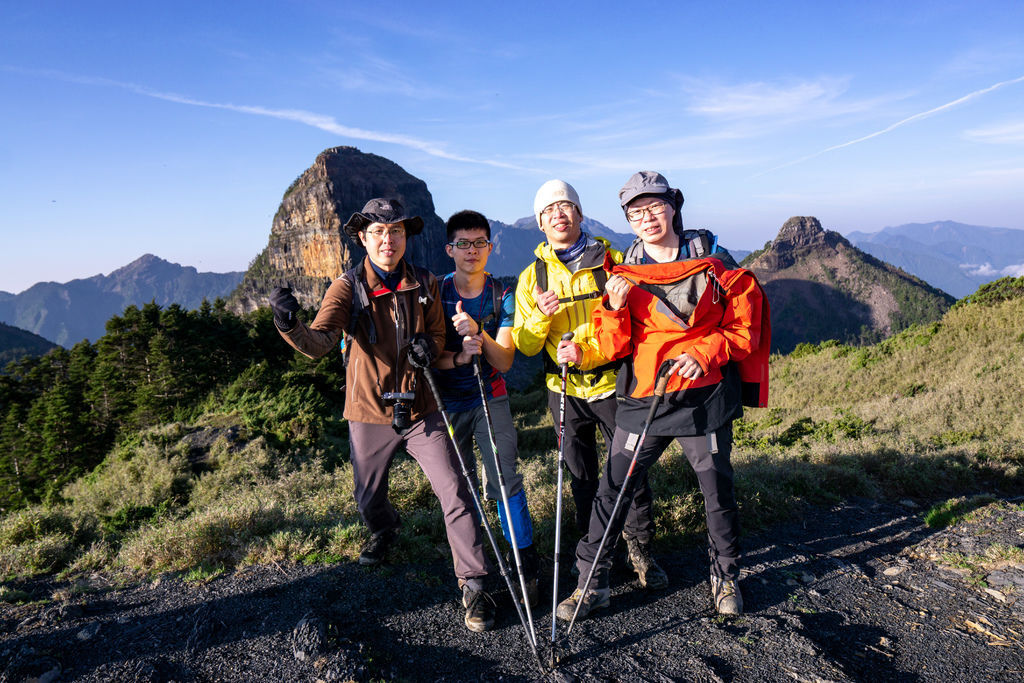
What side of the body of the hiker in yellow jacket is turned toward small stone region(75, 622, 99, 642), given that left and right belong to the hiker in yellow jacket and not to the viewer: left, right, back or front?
right

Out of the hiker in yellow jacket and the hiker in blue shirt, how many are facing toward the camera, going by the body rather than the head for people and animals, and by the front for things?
2

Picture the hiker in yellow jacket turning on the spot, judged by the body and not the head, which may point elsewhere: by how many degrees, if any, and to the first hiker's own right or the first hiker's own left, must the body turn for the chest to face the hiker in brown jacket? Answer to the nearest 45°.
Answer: approximately 90° to the first hiker's own right

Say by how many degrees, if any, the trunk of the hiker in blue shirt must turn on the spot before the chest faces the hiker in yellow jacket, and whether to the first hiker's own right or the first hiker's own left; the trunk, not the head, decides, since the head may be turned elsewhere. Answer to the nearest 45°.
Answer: approximately 90° to the first hiker's own left

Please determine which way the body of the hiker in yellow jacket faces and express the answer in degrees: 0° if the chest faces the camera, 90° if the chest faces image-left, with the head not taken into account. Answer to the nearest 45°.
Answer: approximately 0°

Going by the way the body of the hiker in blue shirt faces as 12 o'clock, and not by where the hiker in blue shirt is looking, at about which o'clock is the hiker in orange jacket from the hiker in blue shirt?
The hiker in orange jacket is roughly at 10 o'clock from the hiker in blue shirt.

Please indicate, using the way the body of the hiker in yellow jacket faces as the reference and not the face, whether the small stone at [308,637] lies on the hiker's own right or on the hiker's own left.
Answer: on the hiker's own right

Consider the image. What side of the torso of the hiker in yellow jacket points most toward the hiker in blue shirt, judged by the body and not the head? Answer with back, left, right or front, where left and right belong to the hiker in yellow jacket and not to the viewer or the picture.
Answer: right
